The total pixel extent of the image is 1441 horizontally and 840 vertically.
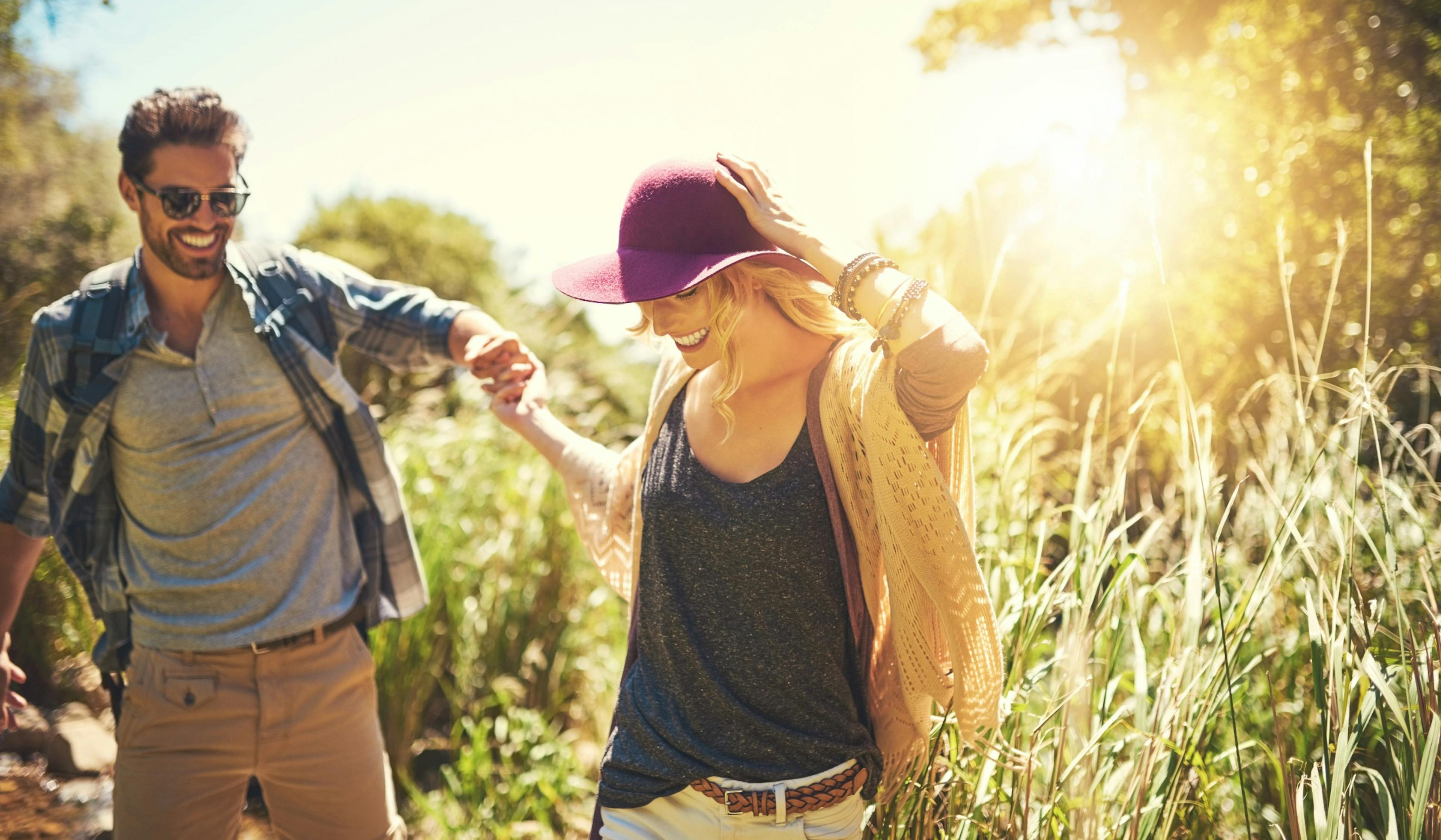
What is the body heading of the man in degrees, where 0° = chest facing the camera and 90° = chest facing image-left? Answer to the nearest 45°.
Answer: approximately 0°

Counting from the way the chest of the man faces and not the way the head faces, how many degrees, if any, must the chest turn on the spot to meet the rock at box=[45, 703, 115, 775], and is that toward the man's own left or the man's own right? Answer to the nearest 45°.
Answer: approximately 135° to the man's own right

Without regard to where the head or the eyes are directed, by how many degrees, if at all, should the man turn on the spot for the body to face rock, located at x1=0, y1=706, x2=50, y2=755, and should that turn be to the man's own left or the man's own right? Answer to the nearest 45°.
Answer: approximately 135° to the man's own right
